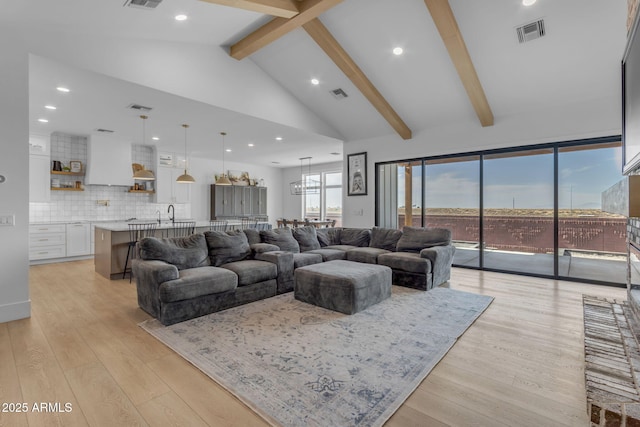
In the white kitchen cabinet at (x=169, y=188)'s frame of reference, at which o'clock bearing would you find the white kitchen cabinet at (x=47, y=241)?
the white kitchen cabinet at (x=47, y=241) is roughly at 2 o'clock from the white kitchen cabinet at (x=169, y=188).

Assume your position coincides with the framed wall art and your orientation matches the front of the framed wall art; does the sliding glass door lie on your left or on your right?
on your left

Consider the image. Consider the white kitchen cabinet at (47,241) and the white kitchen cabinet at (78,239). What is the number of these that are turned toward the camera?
2

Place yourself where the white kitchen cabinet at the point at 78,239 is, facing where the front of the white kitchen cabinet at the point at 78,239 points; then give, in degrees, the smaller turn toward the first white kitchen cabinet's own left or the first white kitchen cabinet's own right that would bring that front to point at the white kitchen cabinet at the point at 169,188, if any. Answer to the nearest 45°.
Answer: approximately 90° to the first white kitchen cabinet's own left

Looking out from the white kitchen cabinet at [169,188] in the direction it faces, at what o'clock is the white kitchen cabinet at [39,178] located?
the white kitchen cabinet at [39,178] is roughly at 2 o'clock from the white kitchen cabinet at [169,188].

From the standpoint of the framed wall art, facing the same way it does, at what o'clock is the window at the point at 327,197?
The window is roughly at 4 o'clock from the framed wall art.

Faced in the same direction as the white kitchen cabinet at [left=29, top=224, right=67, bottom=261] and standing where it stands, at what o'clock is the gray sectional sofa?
The gray sectional sofa is roughly at 11 o'clock from the white kitchen cabinet.
